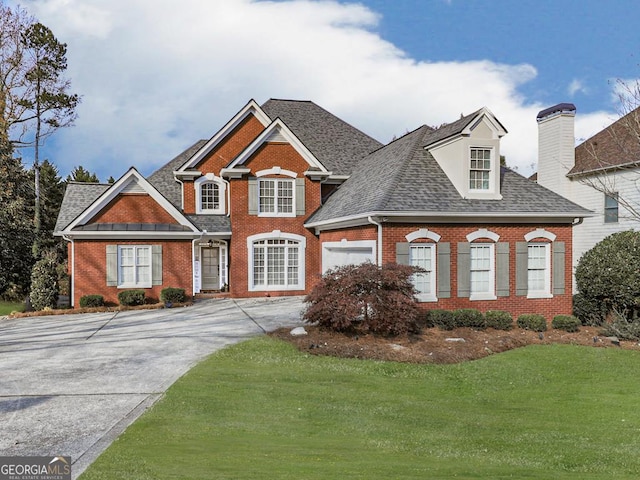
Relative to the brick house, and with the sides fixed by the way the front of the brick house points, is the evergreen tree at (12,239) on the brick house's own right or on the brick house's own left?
on the brick house's own right

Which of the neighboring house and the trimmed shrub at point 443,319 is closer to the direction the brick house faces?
the trimmed shrub

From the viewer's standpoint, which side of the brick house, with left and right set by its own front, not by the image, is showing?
front

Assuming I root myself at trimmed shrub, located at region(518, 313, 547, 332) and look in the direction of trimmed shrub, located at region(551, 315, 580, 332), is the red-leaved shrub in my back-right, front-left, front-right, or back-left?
back-right

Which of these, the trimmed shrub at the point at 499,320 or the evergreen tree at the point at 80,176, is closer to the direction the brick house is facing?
the trimmed shrub

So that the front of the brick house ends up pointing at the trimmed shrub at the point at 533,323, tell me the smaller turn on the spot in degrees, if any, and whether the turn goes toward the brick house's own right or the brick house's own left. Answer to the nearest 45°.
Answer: approximately 45° to the brick house's own left

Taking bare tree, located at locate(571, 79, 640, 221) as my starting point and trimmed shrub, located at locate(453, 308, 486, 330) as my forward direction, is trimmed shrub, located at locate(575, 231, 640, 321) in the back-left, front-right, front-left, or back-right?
front-left

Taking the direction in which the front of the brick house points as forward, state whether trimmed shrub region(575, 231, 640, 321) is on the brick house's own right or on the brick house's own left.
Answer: on the brick house's own left

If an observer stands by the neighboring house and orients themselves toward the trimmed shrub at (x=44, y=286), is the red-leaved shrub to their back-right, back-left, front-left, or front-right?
front-left

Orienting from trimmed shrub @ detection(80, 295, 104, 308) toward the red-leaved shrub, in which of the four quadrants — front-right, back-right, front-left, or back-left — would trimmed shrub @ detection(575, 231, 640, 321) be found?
front-left

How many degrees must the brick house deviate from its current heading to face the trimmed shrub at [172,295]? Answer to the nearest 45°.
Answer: approximately 90° to its right

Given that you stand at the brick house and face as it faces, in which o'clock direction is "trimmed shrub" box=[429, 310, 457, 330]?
The trimmed shrub is roughly at 11 o'clock from the brick house.

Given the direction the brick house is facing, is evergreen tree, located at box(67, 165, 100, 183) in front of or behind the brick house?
behind

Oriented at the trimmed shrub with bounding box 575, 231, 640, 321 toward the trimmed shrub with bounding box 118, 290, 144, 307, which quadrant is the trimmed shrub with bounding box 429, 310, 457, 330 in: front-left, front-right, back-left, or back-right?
front-left

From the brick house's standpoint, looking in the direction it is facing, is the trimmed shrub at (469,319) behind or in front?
in front

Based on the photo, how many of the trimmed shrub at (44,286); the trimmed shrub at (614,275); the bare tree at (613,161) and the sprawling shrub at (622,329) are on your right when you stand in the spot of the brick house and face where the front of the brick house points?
1
